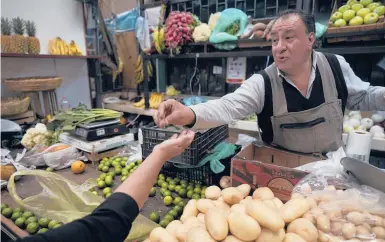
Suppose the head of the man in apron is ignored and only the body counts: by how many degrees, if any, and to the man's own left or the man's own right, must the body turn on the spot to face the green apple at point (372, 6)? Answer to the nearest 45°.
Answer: approximately 135° to the man's own left

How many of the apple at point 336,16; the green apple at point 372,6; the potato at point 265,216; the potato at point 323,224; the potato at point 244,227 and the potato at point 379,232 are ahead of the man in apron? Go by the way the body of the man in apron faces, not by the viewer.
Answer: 4

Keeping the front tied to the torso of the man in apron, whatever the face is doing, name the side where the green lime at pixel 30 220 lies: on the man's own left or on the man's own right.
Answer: on the man's own right

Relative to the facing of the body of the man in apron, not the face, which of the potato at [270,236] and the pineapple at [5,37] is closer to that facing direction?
the potato

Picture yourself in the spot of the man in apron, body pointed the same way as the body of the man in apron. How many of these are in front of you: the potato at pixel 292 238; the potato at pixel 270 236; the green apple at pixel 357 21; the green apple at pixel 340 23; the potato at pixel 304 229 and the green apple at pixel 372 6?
3

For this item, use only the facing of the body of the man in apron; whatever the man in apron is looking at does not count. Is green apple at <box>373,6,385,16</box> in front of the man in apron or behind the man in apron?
behind

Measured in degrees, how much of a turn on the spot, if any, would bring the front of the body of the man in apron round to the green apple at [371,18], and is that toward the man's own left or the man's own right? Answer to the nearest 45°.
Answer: approximately 135° to the man's own left

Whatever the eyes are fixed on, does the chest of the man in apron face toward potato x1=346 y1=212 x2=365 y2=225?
yes

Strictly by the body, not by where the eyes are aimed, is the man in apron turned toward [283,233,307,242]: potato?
yes

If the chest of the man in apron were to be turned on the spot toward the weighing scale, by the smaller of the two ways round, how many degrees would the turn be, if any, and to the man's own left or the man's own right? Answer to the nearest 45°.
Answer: approximately 90° to the man's own right

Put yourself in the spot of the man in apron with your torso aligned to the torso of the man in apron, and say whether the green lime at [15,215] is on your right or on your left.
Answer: on your right

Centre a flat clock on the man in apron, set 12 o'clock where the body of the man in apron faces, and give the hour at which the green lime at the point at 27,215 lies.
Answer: The green lime is roughly at 2 o'clock from the man in apron.

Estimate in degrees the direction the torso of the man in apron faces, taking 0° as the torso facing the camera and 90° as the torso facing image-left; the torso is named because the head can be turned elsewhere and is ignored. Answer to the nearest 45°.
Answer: approximately 0°
